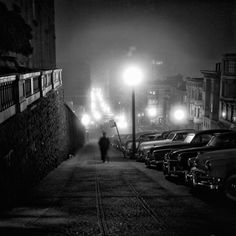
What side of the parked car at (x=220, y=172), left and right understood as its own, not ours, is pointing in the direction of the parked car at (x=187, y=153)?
right

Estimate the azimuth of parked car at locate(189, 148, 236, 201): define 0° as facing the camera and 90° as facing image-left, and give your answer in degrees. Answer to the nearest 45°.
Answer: approximately 45°

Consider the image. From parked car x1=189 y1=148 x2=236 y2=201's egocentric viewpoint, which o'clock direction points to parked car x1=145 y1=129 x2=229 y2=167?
parked car x1=145 y1=129 x2=229 y2=167 is roughly at 4 o'clock from parked car x1=189 y1=148 x2=236 y2=201.

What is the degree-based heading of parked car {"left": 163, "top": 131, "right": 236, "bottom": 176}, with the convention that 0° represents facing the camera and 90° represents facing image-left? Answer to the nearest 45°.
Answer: approximately 45°

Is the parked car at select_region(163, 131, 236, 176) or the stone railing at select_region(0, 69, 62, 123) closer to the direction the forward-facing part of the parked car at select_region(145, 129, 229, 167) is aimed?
the stone railing

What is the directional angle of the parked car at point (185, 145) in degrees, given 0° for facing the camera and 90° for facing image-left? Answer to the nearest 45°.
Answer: approximately 45°

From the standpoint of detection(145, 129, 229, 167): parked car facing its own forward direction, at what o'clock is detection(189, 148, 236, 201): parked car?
detection(189, 148, 236, 201): parked car is roughly at 10 o'clock from detection(145, 129, 229, 167): parked car.

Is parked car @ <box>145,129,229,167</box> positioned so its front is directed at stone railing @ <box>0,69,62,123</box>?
yes
